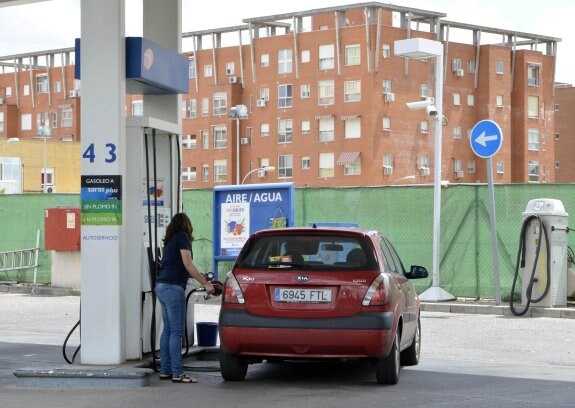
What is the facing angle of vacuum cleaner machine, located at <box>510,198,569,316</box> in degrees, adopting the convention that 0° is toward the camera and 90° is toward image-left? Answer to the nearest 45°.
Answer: approximately 45°

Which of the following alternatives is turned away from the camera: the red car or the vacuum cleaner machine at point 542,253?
the red car

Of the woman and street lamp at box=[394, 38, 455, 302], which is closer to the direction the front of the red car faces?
the street lamp

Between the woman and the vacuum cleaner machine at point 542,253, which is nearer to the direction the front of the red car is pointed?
the vacuum cleaner machine

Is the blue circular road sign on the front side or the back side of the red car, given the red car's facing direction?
on the front side

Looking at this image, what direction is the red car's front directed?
away from the camera

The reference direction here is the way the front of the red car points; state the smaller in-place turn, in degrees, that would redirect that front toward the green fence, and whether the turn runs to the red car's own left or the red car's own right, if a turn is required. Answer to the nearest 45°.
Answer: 0° — it already faces it

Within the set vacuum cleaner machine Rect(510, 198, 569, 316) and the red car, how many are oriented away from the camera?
1

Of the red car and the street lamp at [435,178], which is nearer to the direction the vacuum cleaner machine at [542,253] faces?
the red car

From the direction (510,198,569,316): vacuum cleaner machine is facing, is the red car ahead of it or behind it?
ahead
